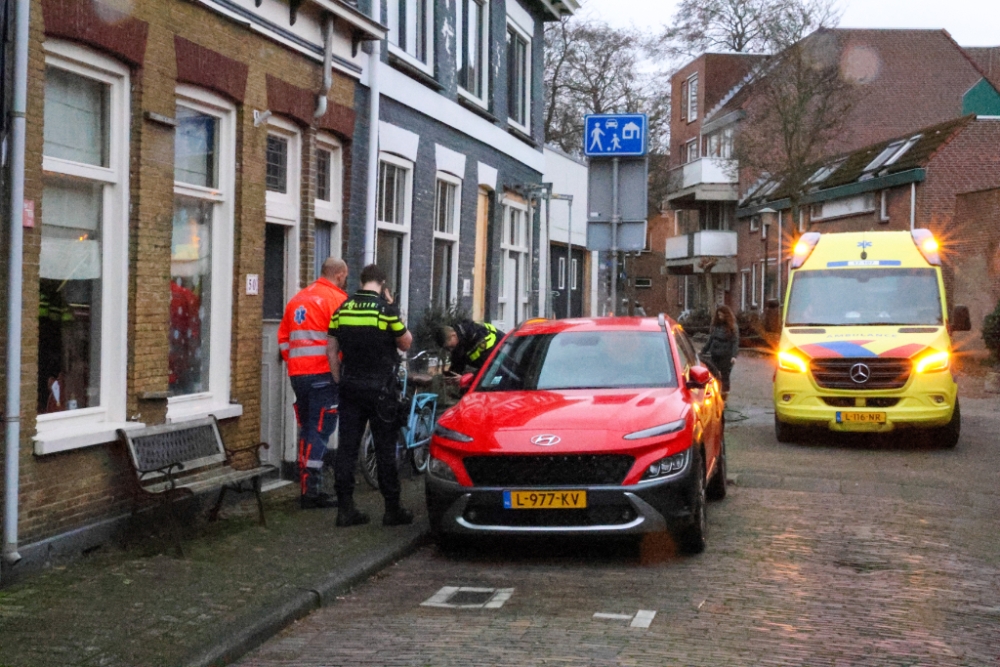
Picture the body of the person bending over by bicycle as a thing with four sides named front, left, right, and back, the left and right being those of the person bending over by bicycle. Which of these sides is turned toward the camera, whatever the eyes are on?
left

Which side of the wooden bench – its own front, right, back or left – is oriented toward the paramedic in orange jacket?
left

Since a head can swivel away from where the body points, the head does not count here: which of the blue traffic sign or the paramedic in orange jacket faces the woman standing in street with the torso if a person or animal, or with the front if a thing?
the paramedic in orange jacket

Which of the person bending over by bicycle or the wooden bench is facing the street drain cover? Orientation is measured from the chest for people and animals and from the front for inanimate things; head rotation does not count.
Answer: the wooden bench

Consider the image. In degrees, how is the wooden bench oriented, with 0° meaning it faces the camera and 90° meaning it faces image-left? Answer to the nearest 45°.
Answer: approximately 315°

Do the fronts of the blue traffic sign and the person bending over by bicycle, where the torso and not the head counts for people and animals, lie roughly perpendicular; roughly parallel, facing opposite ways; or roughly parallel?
roughly perpendicular

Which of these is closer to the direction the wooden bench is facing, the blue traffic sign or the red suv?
the red suv
